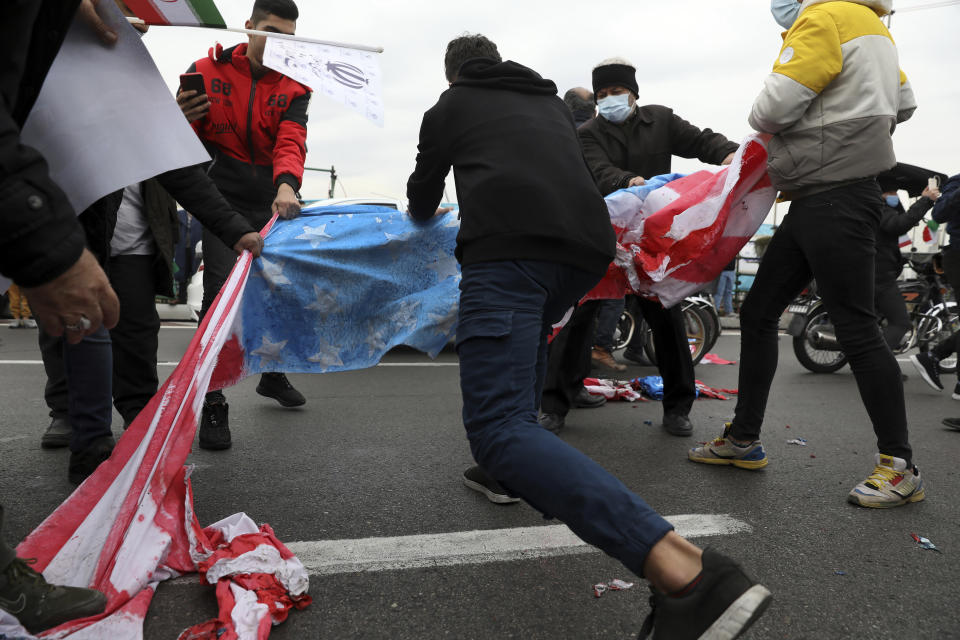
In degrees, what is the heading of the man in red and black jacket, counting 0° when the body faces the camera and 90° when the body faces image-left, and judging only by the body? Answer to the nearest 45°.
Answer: approximately 0°

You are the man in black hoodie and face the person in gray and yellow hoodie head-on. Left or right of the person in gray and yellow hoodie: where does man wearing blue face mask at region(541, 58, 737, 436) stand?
left

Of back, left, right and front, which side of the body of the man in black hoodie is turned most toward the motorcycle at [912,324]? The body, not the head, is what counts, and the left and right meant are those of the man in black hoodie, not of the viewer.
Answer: right

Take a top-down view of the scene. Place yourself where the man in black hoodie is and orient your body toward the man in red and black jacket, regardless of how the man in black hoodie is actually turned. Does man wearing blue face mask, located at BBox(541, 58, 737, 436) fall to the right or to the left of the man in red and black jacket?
right

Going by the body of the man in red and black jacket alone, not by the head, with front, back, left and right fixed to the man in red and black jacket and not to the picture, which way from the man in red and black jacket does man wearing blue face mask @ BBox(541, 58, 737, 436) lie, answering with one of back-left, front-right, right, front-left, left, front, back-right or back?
left

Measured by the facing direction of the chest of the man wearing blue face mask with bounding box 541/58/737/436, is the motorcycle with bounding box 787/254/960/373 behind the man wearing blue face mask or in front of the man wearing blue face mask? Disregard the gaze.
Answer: behind

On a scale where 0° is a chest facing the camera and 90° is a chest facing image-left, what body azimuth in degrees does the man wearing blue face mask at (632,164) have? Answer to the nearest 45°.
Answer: approximately 0°

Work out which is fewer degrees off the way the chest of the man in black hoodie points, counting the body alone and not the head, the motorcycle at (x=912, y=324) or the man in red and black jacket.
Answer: the man in red and black jacket

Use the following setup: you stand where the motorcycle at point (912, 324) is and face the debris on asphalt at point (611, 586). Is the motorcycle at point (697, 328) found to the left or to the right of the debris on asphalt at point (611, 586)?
right

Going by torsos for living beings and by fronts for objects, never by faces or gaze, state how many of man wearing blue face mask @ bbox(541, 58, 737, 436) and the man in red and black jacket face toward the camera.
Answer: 2

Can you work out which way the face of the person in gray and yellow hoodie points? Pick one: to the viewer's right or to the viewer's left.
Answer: to the viewer's left

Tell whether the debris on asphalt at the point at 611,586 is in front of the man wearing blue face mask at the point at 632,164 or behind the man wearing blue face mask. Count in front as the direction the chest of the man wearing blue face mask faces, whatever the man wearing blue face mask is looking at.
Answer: in front

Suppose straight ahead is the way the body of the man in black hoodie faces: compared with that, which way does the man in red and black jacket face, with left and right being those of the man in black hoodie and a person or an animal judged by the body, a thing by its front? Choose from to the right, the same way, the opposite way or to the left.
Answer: the opposite way
